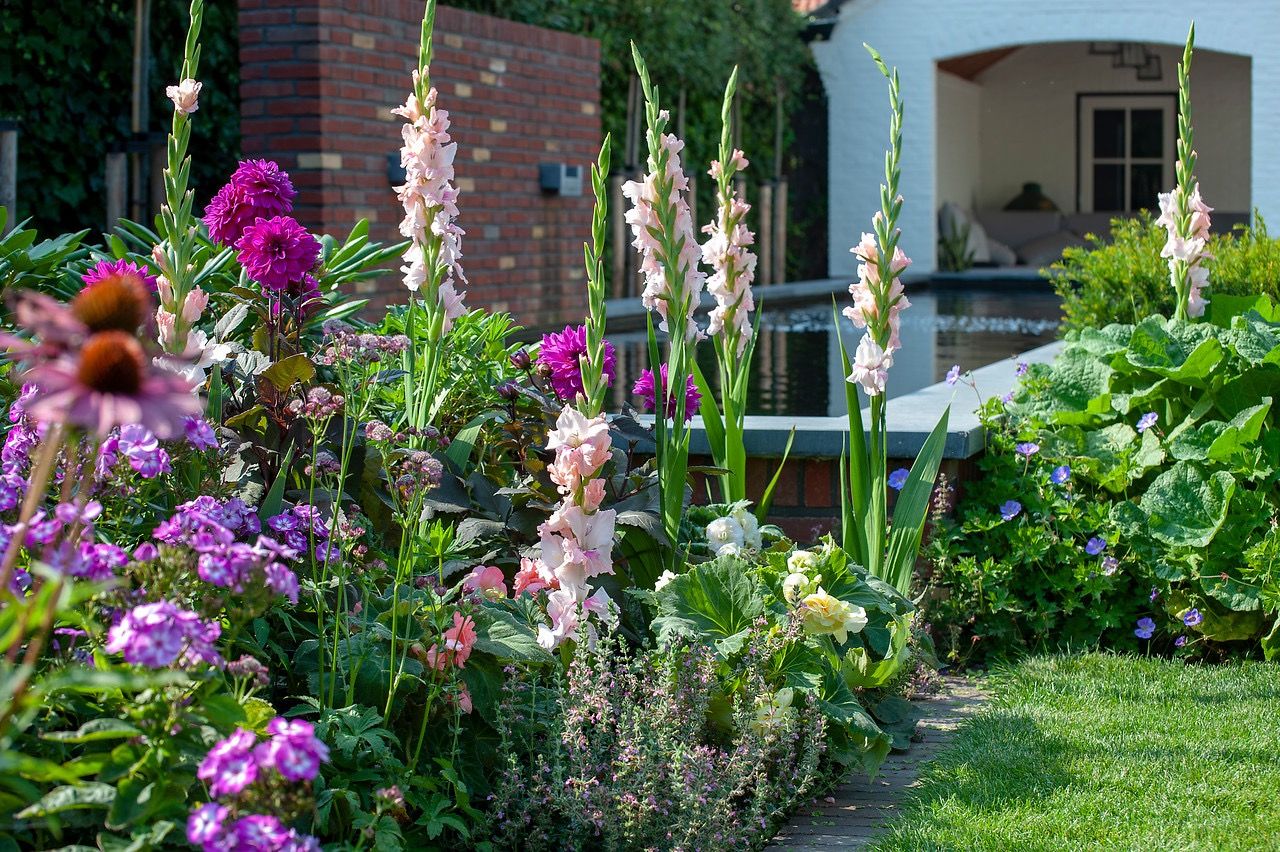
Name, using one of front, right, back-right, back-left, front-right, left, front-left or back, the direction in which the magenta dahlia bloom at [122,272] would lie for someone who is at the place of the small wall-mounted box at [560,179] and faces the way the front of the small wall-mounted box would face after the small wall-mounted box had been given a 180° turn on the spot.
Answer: back-left

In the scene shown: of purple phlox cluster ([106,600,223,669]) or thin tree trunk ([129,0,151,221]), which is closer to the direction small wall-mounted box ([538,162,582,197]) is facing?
the purple phlox cluster

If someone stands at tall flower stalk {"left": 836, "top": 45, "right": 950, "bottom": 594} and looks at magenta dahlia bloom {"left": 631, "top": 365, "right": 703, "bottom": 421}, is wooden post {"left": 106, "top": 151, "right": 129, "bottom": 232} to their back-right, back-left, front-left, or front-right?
front-right

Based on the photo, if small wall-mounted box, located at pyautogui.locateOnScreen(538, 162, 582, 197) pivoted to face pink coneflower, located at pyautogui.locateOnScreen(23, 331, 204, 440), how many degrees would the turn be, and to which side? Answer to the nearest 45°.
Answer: approximately 45° to its right

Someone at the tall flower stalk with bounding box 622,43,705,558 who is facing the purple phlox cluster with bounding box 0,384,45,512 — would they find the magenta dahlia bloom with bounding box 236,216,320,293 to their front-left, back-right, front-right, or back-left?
front-right

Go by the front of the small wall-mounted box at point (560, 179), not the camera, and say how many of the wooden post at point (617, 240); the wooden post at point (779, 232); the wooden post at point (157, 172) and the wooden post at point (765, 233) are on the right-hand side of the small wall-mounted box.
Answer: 1

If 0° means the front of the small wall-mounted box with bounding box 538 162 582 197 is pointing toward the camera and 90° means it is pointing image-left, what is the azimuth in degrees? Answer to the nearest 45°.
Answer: approximately 315°

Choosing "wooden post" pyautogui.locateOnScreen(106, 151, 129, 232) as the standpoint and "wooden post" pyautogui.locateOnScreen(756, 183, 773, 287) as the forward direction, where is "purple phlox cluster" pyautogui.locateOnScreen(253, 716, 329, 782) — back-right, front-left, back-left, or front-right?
back-right

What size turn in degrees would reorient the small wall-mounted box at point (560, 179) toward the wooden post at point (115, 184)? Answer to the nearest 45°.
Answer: approximately 90° to its right

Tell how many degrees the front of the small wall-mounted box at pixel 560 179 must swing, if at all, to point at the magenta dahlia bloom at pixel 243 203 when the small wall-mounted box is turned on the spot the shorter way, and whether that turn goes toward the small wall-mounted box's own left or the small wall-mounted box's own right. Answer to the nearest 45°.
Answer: approximately 45° to the small wall-mounted box's own right

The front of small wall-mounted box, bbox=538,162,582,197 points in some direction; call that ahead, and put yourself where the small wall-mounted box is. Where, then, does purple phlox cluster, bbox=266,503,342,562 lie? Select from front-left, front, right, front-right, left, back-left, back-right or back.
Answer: front-right

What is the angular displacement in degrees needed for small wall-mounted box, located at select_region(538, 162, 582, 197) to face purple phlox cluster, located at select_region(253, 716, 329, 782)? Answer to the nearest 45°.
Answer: approximately 45° to its right

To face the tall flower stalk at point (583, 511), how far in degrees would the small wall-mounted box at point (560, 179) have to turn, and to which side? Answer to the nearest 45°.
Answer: approximately 45° to its right

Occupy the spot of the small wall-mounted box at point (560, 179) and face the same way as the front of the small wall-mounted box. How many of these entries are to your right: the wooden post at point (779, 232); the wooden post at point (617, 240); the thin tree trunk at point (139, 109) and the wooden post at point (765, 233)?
1

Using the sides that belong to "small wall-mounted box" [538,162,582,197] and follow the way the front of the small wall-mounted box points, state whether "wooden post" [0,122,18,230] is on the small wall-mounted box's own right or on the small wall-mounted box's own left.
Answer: on the small wall-mounted box's own right

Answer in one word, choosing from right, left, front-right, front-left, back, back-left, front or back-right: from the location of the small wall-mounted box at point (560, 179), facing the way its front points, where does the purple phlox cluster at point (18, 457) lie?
front-right

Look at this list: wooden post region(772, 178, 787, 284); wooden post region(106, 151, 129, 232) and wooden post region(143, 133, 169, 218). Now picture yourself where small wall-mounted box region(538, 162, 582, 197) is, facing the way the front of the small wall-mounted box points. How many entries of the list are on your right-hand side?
2

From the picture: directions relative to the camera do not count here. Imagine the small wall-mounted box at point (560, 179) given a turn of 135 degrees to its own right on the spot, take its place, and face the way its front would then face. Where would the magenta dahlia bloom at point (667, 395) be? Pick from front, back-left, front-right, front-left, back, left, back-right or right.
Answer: left
